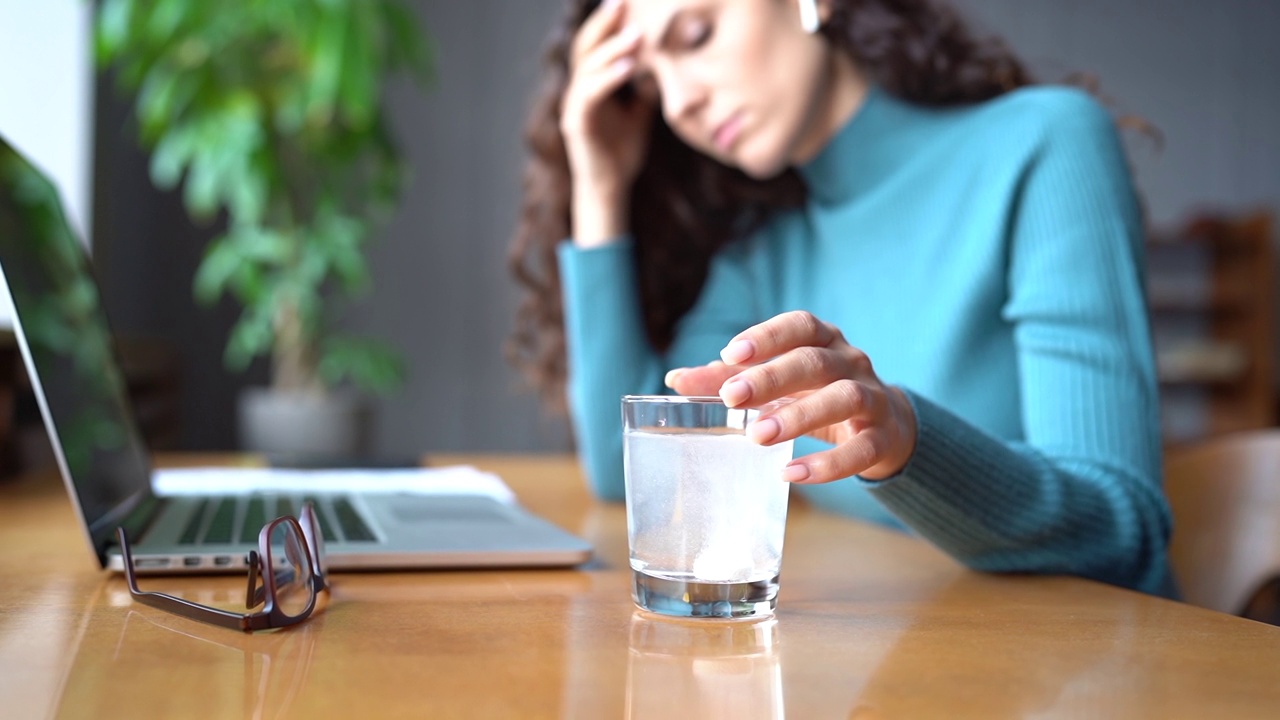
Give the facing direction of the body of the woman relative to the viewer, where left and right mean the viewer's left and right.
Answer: facing the viewer and to the left of the viewer

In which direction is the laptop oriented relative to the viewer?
to the viewer's right

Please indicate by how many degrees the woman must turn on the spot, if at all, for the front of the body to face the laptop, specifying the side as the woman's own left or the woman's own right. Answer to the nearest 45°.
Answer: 0° — they already face it

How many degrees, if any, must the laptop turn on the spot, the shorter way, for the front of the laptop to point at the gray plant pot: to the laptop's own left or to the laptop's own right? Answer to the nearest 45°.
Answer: approximately 90° to the laptop's own left

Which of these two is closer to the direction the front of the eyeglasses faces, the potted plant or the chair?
the chair

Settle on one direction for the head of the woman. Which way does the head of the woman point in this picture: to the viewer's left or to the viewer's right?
to the viewer's left

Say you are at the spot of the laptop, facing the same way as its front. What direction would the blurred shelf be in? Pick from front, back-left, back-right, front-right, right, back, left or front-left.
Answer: front-left

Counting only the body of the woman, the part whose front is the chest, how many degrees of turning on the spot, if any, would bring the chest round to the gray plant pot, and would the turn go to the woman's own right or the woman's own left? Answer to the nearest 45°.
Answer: approximately 90° to the woman's own right

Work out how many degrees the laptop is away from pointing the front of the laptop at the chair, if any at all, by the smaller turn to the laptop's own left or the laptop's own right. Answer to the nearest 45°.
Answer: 0° — it already faces it
